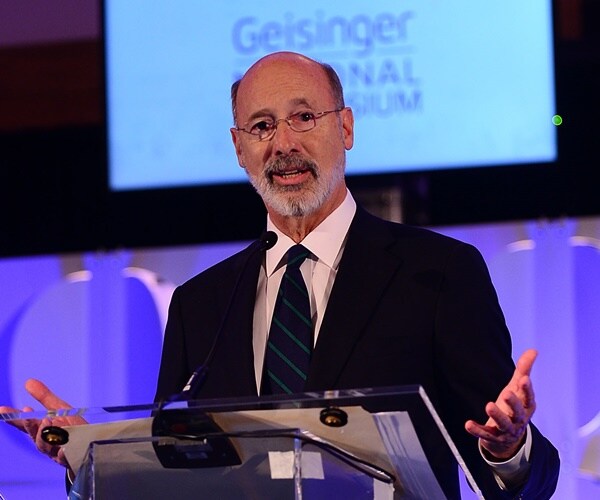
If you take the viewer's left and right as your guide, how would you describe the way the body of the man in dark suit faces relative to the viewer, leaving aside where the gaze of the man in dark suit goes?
facing the viewer and to the left of the viewer
